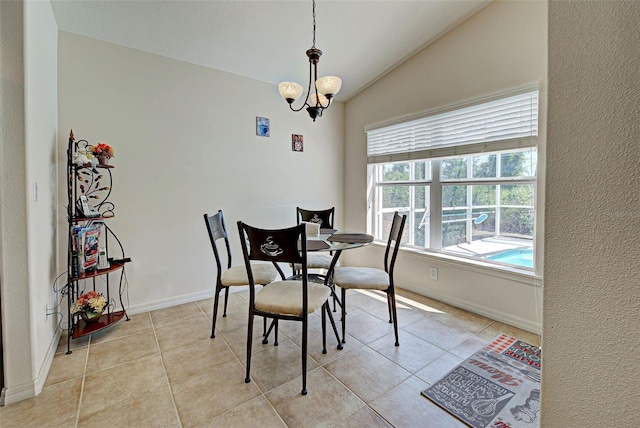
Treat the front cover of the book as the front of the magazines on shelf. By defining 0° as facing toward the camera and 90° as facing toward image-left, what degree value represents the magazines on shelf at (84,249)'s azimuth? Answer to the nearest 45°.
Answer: approximately 315°

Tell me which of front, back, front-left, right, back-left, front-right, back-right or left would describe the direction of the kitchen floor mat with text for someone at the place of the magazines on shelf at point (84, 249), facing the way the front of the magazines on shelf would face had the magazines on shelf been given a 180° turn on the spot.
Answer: back

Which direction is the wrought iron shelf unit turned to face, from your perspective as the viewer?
facing the viewer and to the right of the viewer

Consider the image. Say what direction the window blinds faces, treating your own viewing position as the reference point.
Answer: facing the viewer and to the left of the viewer

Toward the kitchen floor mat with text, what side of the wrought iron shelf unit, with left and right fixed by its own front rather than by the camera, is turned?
front

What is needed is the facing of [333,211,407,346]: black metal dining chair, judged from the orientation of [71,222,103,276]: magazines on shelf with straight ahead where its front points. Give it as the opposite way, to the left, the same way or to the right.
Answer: the opposite way

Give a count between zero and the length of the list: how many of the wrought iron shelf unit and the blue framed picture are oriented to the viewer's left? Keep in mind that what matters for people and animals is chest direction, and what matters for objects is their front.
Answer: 0

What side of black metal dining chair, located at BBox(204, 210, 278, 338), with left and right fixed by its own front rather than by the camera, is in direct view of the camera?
right

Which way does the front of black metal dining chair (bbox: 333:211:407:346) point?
to the viewer's left

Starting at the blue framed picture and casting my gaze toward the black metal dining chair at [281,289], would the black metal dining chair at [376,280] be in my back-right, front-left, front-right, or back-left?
front-left

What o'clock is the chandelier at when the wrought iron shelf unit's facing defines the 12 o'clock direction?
The chandelier is roughly at 12 o'clock from the wrought iron shelf unit.

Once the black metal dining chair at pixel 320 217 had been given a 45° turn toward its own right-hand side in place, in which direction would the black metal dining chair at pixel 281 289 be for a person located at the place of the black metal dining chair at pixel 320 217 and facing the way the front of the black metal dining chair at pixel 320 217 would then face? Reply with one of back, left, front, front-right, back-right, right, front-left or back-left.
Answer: front-left

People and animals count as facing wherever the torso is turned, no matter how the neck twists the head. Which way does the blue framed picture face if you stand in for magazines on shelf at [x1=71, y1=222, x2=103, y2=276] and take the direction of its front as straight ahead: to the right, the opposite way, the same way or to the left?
to the right

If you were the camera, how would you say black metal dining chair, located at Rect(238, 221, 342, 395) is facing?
facing away from the viewer and to the right of the viewer

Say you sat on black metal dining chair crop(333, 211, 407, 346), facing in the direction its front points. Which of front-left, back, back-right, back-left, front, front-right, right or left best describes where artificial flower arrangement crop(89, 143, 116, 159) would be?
front

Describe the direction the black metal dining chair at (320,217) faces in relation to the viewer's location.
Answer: facing the viewer

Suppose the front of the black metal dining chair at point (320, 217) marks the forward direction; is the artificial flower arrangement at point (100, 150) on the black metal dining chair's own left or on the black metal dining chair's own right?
on the black metal dining chair's own right

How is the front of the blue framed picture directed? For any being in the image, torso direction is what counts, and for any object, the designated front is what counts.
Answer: toward the camera
